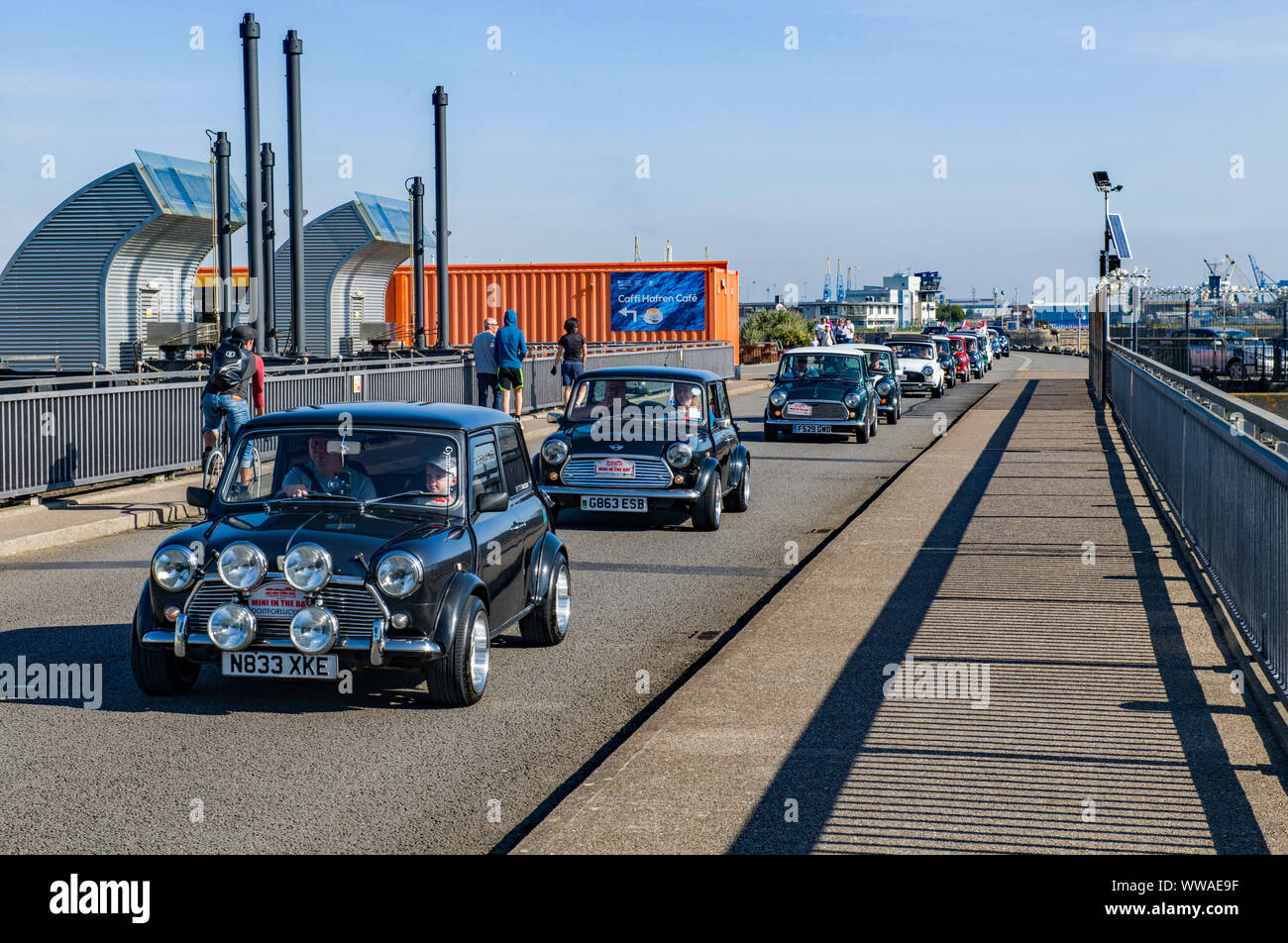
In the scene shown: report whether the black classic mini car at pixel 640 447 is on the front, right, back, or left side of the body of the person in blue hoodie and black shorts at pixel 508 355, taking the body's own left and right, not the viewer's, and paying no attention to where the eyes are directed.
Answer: back

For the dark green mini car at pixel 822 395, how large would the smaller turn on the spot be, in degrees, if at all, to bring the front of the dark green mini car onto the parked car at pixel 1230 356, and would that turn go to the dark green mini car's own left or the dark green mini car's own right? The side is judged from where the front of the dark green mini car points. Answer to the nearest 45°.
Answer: approximately 135° to the dark green mini car's own left

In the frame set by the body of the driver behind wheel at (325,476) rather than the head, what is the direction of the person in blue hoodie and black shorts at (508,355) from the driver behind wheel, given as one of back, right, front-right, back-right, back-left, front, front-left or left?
back

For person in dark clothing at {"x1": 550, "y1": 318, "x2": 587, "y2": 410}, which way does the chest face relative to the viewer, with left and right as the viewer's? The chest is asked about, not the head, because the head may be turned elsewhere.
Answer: facing away from the viewer

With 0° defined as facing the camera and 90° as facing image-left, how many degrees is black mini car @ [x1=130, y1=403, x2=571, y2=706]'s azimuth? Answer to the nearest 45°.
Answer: approximately 45°

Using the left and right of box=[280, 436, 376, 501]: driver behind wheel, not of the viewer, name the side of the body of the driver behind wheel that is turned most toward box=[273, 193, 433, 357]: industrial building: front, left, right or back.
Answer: back

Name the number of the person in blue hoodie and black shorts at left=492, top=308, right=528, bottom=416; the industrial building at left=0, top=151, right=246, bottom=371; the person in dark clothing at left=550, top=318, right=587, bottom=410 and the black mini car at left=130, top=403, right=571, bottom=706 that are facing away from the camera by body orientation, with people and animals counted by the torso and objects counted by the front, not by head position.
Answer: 2

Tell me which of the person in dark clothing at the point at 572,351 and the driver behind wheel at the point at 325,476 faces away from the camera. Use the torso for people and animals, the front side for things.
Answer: the person in dark clothing

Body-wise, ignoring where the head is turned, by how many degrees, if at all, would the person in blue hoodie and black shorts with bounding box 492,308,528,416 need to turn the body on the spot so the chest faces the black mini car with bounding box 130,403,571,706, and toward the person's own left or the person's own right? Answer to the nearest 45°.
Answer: approximately 180°

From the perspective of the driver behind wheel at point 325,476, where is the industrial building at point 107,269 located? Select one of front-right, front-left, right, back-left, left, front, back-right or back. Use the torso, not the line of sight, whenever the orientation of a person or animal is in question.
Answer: back
